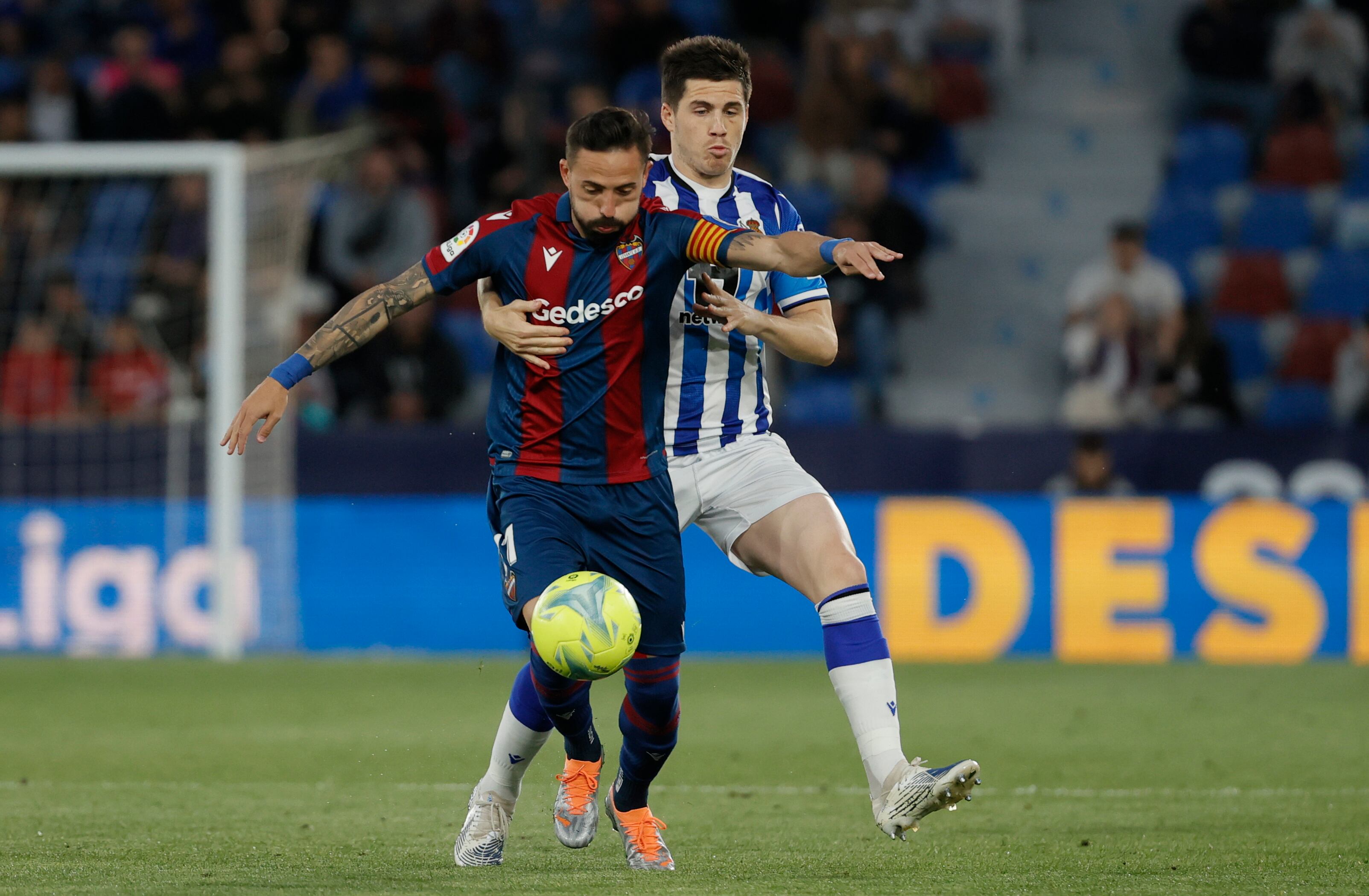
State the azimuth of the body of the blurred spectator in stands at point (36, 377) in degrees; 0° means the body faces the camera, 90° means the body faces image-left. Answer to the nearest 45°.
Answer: approximately 0°

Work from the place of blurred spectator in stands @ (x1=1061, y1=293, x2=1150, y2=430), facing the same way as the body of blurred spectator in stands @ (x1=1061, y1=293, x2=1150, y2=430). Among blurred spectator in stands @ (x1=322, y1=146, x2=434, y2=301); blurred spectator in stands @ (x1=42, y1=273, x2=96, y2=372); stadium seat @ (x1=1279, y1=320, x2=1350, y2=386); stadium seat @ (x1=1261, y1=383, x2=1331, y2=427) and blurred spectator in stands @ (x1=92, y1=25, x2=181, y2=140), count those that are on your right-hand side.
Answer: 3

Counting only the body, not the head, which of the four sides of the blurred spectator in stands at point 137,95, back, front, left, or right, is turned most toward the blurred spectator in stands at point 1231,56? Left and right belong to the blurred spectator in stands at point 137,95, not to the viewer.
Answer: left

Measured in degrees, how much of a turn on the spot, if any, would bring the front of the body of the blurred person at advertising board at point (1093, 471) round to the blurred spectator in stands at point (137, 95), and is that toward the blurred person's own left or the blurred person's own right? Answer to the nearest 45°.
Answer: approximately 90° to the blurred person's own right
